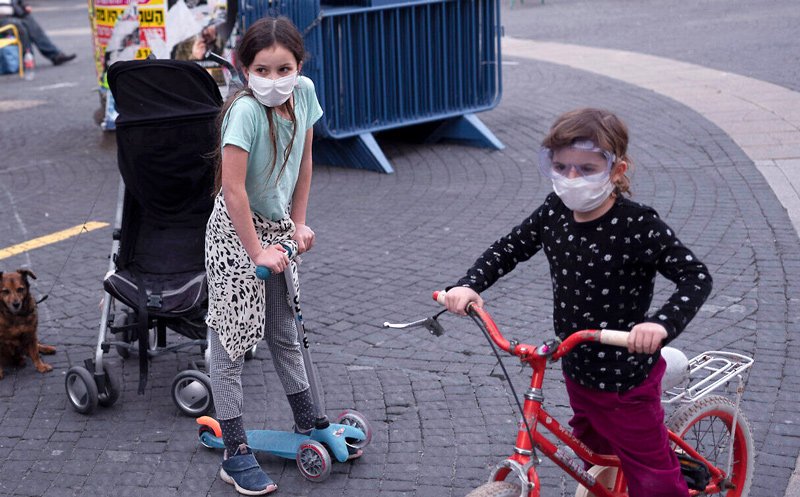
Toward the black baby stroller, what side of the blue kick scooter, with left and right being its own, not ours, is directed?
back

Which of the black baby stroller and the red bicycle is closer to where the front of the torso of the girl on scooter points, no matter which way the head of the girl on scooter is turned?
the red bicycle

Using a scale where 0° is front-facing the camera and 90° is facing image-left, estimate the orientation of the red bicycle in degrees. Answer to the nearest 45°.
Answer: approximately 45°

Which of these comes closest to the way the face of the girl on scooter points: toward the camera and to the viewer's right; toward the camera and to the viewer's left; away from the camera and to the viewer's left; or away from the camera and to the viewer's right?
toward the camera and to the viewer's right

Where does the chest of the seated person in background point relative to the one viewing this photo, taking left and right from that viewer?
facing to the right of the viewer

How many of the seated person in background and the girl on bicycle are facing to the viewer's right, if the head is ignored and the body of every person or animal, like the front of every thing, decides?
1

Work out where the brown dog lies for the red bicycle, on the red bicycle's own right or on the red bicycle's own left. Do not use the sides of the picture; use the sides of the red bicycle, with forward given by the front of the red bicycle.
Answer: on the red bicycle's own right

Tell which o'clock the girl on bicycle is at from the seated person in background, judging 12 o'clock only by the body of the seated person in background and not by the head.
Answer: The girl on bicycle is roughly at 3 o'clock from the seated person in background.

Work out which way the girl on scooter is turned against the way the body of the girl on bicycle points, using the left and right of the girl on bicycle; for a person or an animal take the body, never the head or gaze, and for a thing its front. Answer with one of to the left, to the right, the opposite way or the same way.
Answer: to the left
